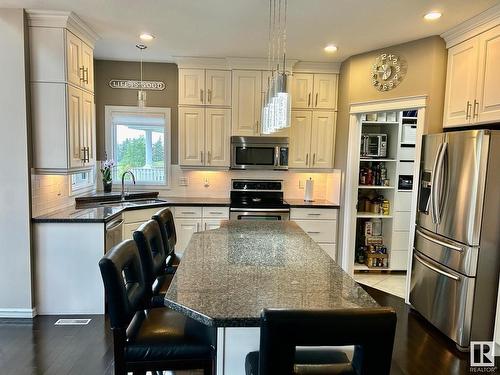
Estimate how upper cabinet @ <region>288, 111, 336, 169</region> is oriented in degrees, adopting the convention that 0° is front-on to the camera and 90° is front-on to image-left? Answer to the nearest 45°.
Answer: approximately 0°

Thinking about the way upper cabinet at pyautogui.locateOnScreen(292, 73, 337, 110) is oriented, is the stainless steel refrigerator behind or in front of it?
in front

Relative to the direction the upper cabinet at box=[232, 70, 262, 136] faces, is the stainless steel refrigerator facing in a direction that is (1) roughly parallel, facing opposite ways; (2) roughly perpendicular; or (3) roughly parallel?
roughly perpendicular

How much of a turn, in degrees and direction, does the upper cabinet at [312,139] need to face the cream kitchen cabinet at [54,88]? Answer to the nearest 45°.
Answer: approximately 45° to its right

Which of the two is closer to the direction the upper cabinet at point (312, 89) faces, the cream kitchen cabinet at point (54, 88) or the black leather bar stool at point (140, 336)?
the black leather bar stool

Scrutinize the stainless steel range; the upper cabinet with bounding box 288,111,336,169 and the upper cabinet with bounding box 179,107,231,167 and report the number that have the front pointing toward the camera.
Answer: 3

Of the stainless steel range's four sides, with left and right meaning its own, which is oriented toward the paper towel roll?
left

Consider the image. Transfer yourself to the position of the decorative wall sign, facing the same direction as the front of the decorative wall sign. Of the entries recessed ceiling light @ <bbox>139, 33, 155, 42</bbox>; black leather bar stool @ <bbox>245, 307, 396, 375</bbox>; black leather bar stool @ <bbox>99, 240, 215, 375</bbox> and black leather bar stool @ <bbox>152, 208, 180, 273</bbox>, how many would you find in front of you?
4

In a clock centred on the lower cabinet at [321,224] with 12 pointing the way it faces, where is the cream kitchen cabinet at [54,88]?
The cream kitchen cabinet is roughly at 2 o'clock from the lower cabinet.

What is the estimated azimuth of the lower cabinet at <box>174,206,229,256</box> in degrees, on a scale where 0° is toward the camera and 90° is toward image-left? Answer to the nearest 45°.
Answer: approximately 0°

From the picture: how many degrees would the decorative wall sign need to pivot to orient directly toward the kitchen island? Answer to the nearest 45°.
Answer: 0° — it already faces it
